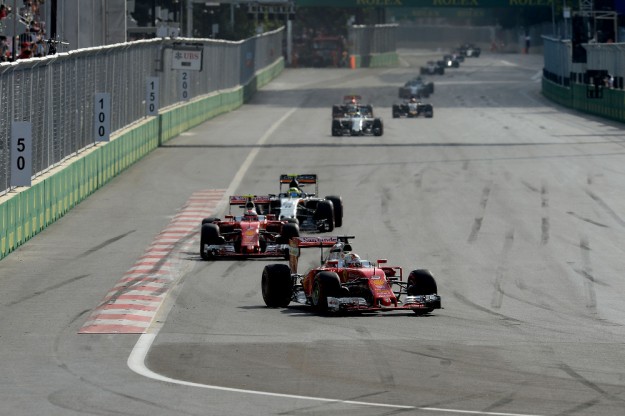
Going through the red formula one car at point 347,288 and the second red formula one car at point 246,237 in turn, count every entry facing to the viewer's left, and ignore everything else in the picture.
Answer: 0

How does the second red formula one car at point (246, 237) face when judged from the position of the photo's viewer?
facing the viewer

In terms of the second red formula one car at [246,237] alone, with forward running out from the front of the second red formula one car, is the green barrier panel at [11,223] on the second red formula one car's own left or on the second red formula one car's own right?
on the second red formula one car's own right

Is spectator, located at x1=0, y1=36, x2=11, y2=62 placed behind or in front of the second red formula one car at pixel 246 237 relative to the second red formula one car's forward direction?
behind

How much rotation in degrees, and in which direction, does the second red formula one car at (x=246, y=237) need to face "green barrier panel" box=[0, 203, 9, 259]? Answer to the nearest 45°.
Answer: approximately 90° to its right

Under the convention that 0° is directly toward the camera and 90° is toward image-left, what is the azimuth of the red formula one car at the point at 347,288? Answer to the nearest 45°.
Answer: approximately 315°

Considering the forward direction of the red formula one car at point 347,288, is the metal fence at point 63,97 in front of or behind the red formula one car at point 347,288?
behind

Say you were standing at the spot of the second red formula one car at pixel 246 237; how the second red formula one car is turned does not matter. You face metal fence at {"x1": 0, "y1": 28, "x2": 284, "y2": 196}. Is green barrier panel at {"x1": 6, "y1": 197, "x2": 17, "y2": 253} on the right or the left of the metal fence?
left

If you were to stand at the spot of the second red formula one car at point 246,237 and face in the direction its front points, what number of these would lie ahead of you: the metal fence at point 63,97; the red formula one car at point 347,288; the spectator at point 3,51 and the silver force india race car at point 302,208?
1
